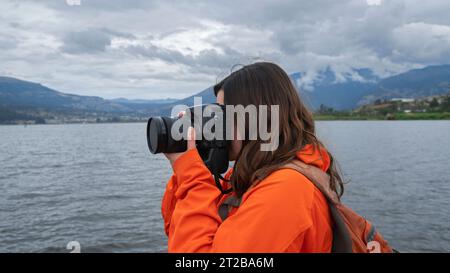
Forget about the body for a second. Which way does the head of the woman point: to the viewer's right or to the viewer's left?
to the viewer's left

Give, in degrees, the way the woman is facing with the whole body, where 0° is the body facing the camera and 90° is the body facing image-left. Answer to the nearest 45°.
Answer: approximately 90°
